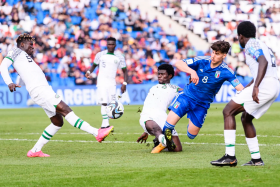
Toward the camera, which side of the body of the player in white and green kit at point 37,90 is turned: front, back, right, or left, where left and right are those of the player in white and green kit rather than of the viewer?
right

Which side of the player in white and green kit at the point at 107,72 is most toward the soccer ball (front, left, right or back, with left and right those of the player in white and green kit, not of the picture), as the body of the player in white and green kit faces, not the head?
front

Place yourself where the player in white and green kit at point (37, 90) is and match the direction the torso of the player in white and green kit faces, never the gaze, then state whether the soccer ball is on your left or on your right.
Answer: on your left

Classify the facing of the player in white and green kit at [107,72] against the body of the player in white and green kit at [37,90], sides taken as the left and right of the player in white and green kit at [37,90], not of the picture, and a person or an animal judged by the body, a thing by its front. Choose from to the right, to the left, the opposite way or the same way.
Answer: to the right

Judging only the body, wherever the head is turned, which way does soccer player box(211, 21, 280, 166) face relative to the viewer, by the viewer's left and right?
facing to the left of the viewer

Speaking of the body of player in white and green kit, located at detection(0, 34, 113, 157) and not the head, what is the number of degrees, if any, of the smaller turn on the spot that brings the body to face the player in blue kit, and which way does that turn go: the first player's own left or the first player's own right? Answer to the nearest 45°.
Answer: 0° — they already face them

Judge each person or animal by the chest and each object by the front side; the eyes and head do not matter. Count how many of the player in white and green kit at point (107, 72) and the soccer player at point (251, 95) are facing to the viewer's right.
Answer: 0

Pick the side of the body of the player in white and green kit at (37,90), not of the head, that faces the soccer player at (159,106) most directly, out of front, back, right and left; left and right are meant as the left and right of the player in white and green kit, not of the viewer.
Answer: front

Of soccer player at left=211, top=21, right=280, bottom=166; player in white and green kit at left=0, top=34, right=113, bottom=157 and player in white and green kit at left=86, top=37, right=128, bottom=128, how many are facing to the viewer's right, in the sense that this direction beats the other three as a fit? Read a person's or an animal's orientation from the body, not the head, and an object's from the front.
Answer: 1

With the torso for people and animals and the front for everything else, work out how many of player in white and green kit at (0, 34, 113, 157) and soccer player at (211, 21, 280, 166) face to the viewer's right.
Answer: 1
